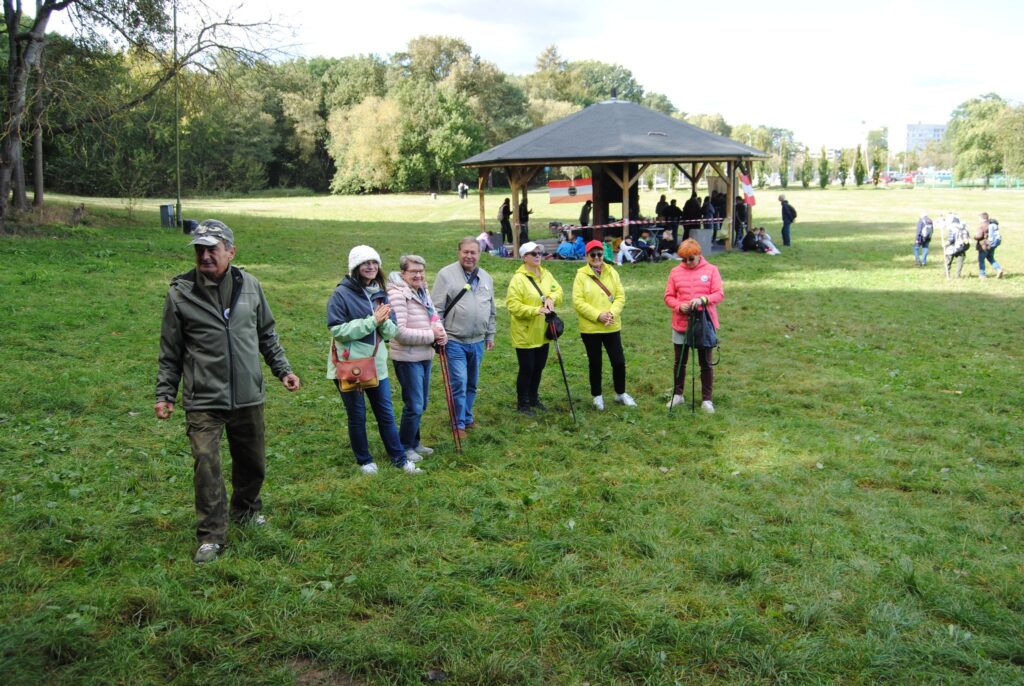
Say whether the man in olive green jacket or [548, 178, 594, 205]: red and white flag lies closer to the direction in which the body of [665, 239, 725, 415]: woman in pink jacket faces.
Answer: the man in olive green jacket

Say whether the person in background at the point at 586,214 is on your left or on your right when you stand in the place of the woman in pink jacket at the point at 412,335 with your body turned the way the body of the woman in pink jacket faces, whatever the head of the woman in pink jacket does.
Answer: on your left

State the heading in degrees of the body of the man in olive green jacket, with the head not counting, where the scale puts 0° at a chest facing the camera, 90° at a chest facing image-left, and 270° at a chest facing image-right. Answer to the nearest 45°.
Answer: approximately 0°

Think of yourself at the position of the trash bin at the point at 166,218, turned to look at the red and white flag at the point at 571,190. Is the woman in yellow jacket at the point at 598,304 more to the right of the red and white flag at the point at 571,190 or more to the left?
right

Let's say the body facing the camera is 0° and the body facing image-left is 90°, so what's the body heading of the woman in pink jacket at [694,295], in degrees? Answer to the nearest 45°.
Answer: approximately 0°
